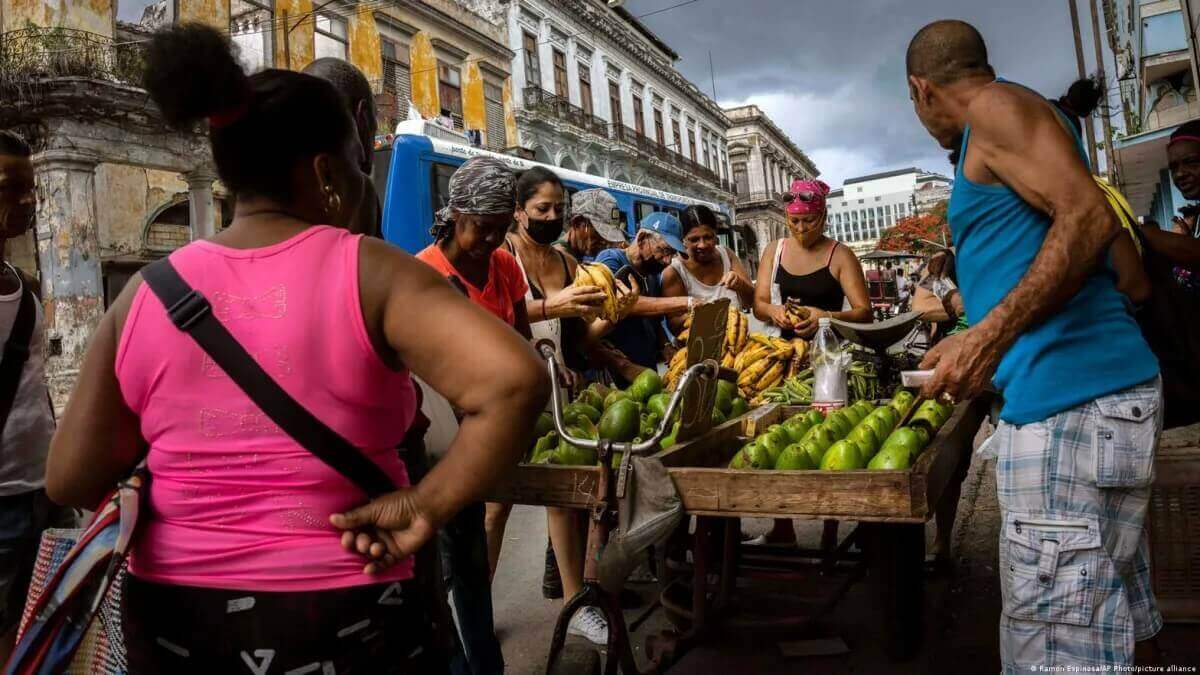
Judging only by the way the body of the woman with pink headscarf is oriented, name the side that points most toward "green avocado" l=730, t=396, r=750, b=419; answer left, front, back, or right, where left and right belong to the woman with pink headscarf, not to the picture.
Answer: front

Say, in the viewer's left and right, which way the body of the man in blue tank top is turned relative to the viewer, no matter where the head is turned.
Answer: facing away from the viewer and to the left of the viewer

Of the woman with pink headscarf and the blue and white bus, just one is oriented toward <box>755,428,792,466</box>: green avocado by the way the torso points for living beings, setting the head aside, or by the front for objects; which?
the woman with pink headscarf

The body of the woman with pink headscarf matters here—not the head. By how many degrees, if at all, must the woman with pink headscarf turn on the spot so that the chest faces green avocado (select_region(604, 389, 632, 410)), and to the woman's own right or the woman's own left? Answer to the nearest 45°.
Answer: approximately 45° to the woman's own right

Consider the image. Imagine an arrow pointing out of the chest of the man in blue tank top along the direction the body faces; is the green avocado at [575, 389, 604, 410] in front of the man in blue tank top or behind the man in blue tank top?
in front

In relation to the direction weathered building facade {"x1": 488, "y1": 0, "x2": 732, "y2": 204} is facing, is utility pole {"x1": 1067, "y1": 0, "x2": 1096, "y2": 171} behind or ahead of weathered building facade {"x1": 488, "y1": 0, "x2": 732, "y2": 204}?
ahead

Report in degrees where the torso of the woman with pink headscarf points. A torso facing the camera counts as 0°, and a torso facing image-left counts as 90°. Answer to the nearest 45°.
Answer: approximately 0°

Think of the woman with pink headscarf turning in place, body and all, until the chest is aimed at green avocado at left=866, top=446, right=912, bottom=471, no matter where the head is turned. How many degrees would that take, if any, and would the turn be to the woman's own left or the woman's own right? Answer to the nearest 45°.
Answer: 0° — they already face it

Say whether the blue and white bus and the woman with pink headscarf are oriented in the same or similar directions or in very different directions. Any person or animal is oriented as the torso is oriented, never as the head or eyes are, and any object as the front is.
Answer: very different directions

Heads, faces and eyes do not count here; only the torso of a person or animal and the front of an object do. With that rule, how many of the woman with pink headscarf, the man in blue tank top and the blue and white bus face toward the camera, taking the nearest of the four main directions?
1

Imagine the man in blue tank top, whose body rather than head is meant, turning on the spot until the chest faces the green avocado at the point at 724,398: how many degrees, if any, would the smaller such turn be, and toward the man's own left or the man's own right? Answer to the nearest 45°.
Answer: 0° — they already face it

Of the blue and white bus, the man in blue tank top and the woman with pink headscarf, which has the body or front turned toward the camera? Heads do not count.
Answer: the woman with pink headscarf

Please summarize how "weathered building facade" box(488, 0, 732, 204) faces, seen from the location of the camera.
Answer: facing the viewer and to the right of the viewer
